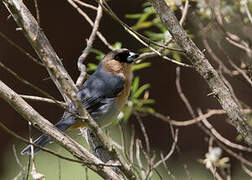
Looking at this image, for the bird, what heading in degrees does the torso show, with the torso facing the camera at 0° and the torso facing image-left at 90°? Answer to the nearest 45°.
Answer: approximately 270°

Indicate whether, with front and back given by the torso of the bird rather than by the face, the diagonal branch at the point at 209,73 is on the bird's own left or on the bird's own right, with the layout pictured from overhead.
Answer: on the bird's own right
